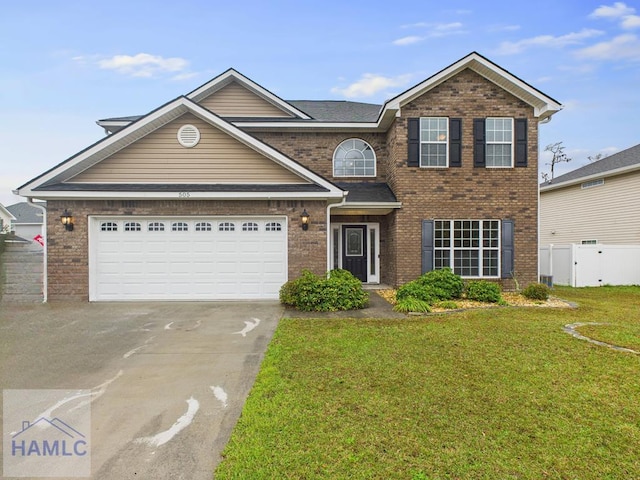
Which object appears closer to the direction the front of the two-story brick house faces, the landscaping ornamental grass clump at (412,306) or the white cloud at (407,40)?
the landscaping ornamental grass clump

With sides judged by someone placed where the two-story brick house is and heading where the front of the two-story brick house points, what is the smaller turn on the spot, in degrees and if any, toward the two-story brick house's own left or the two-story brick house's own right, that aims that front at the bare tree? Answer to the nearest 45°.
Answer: approximately 135° to the two-story brick house's own left

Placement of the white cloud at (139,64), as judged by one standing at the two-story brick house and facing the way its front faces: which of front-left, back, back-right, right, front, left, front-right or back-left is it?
back-right

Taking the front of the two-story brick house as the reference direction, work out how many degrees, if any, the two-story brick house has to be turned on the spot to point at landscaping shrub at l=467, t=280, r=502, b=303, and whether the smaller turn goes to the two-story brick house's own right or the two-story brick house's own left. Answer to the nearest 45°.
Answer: approximately 90° to the two-story brick house's own left

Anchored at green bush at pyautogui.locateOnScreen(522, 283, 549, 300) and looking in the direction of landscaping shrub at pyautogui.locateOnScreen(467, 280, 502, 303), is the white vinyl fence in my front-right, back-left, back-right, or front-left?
back-right

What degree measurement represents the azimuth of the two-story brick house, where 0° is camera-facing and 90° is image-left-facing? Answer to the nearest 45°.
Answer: approximately 0°

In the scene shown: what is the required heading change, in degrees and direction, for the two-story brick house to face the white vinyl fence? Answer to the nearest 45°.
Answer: approximately 90° to its left

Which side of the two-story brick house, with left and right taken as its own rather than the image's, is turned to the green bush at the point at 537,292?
left

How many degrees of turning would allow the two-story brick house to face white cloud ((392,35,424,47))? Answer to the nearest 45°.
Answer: approximately 135° to its left
